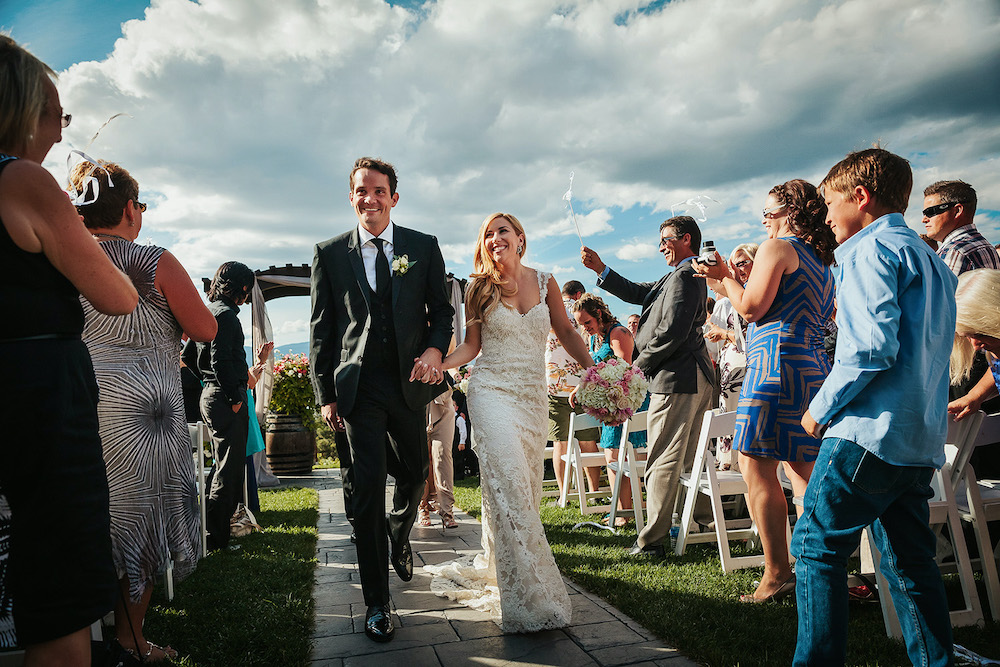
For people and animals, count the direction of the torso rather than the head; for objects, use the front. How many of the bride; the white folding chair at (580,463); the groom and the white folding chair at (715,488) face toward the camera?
2

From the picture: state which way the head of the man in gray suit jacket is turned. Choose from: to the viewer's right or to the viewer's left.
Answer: to the viewer's left

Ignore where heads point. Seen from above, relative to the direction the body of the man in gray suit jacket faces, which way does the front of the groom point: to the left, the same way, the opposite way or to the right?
to the left

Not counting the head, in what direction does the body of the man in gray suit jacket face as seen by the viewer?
to the viewer's left

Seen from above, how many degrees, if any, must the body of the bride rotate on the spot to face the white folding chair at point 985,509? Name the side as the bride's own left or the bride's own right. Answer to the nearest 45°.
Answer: approximately 90° to the bride's own left

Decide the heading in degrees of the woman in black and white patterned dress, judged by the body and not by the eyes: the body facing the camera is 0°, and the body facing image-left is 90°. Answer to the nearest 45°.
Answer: approximately 225°

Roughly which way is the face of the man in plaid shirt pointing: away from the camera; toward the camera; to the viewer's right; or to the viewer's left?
to the viewer's left

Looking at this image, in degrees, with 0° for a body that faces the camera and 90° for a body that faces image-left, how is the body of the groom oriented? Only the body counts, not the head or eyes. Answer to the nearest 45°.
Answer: approximately 0°

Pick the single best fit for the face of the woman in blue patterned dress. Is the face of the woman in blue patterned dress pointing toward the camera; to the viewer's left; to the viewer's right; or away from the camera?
to the viewer's left

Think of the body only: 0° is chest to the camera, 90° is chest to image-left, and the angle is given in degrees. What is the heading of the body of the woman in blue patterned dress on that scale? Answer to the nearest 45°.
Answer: approximately 135°

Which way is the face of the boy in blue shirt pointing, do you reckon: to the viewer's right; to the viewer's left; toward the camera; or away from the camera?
to the viewer's left

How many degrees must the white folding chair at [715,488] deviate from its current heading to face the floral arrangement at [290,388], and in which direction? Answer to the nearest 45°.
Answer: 0° — it already faces it

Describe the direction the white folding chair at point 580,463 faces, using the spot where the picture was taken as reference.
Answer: facing away from the viewer and to the left of the viewer

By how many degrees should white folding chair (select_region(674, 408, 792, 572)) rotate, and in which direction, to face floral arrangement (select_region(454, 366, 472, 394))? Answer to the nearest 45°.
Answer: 0° — it already faces it
